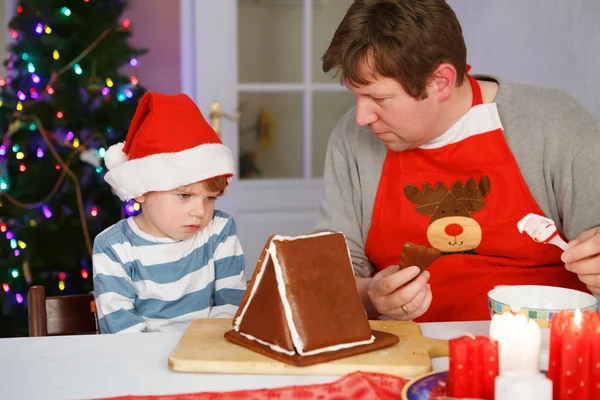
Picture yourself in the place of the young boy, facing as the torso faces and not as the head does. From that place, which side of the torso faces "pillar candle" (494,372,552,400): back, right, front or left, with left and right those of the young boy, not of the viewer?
front

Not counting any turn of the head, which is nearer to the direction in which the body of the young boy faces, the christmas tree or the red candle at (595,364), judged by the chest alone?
the red candle

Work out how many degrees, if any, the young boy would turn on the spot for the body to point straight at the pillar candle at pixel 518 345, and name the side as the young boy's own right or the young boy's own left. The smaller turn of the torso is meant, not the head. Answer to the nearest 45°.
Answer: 0° — they already face it

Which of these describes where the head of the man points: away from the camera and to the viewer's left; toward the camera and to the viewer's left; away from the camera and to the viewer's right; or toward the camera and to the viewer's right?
toward the camera and to the viewer's left

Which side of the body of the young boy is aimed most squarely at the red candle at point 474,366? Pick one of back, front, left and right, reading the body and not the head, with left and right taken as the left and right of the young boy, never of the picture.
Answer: front

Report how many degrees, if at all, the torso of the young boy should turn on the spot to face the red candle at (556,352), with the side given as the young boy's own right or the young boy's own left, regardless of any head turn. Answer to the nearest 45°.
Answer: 0° — they already face it

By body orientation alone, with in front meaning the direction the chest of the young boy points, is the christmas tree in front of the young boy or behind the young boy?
behind

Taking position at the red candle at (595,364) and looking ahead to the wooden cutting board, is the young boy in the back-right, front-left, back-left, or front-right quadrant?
front-right

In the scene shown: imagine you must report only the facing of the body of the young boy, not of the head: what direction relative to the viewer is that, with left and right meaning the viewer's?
facing the viewer and to the right of the viewer

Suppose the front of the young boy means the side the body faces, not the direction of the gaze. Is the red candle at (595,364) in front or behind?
in front

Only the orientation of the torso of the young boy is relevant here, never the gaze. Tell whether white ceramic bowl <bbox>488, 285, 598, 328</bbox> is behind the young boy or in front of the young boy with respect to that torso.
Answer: in front
